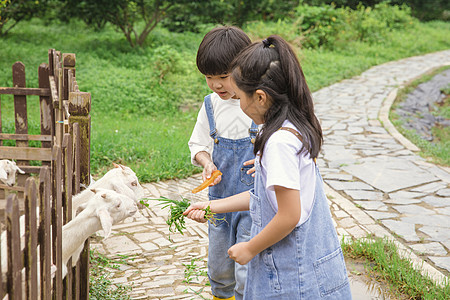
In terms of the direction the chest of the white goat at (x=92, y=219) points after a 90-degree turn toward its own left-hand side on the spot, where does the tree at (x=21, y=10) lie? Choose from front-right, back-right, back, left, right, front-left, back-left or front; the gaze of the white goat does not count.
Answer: front

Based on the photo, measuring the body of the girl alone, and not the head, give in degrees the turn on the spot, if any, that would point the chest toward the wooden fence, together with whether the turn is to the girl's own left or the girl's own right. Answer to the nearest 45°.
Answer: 0° — they already face it

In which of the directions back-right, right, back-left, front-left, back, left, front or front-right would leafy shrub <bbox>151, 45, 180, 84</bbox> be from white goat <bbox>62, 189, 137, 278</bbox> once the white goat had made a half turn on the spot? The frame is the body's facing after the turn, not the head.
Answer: right

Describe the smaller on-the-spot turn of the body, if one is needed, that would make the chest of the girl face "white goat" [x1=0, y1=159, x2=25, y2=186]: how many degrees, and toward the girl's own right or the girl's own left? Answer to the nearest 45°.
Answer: approximately 45° to the girl's own right

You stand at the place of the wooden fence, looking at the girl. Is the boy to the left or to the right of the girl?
left

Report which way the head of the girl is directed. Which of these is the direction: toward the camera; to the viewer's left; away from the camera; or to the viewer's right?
to the viewer's left

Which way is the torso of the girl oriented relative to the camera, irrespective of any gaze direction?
to the viewer's left

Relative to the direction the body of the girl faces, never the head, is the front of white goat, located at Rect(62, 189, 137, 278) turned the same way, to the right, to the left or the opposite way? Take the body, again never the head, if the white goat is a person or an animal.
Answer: the opposite way

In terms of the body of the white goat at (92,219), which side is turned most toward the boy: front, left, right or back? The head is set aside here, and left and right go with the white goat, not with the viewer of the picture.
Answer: front

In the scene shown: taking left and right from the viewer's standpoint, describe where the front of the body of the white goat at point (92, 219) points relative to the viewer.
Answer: facing to the right of the viewer

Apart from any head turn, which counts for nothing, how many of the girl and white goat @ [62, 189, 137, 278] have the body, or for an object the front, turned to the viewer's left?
1
